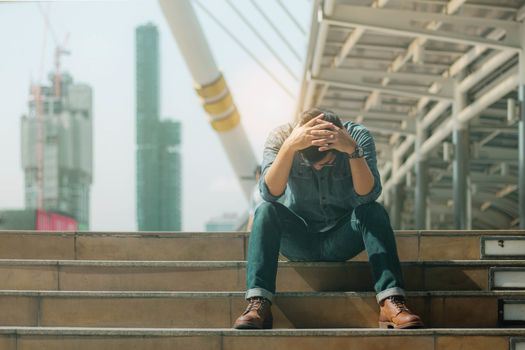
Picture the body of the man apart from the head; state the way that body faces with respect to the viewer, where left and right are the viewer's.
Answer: facing the viewer

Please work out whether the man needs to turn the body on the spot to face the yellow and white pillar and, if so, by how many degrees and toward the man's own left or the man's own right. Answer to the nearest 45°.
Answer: approximately 180°

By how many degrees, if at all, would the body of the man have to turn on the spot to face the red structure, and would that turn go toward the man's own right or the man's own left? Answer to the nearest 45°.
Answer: approximately 180°

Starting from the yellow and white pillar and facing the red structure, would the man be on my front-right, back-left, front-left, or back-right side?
back-left
